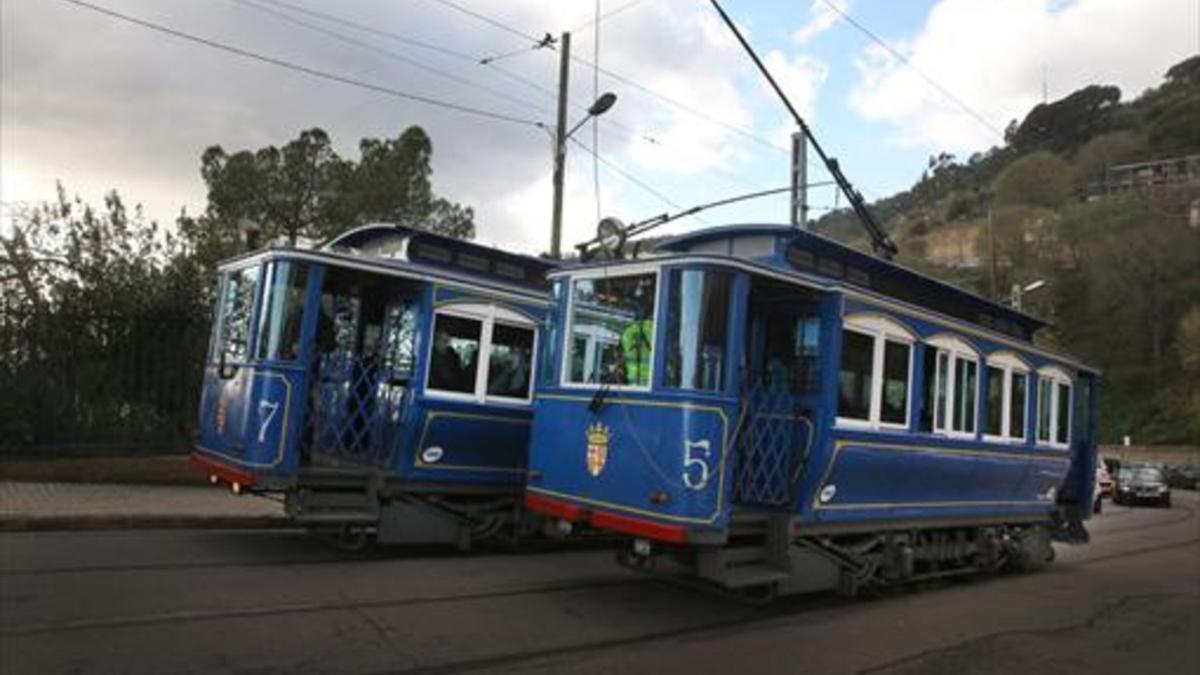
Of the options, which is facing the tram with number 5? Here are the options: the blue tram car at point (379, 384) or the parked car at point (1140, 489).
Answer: the parked car

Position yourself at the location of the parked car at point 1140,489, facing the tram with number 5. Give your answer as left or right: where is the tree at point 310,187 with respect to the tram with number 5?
right

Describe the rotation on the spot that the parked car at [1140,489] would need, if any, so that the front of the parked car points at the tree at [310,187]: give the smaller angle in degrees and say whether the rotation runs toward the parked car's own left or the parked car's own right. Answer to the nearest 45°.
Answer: approximately 45° to the parked car's own right
